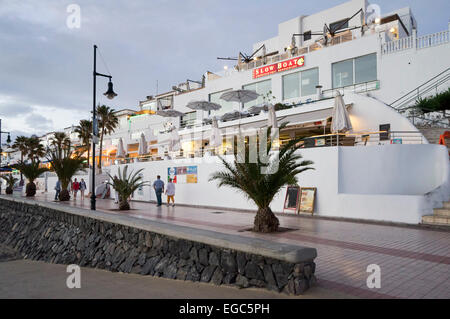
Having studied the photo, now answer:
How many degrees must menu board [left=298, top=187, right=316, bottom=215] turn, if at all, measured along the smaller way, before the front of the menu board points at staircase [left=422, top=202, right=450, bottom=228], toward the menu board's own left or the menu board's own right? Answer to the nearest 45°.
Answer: approximately 90° to the menu board's own left

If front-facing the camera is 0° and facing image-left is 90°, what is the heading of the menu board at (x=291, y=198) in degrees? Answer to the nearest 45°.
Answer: approximately 45°

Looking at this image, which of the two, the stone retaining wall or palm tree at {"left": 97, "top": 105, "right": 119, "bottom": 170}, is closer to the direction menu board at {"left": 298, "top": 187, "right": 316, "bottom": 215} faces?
the stone retaining wall

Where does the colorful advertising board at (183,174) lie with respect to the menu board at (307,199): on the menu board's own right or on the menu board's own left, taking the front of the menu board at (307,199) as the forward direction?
on the menu board's own right

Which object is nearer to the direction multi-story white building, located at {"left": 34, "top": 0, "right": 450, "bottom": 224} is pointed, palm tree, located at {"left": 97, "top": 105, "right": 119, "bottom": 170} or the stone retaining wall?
the stone retaining wall

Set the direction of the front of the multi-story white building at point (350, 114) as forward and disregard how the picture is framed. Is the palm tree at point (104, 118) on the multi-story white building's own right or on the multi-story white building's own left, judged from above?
on the multi-story white building's own right

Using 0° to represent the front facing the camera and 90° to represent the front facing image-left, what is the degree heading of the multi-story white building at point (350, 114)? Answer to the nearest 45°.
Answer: approximately 45°

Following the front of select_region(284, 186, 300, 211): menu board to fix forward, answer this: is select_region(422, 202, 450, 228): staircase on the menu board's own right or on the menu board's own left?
on the menu board's own left

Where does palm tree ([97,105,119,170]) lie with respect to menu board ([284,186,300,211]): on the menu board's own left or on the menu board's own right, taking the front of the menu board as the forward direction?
on the menu board's own right

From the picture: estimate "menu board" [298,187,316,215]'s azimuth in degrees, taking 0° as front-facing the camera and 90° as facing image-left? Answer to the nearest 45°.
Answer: approximately 45°
